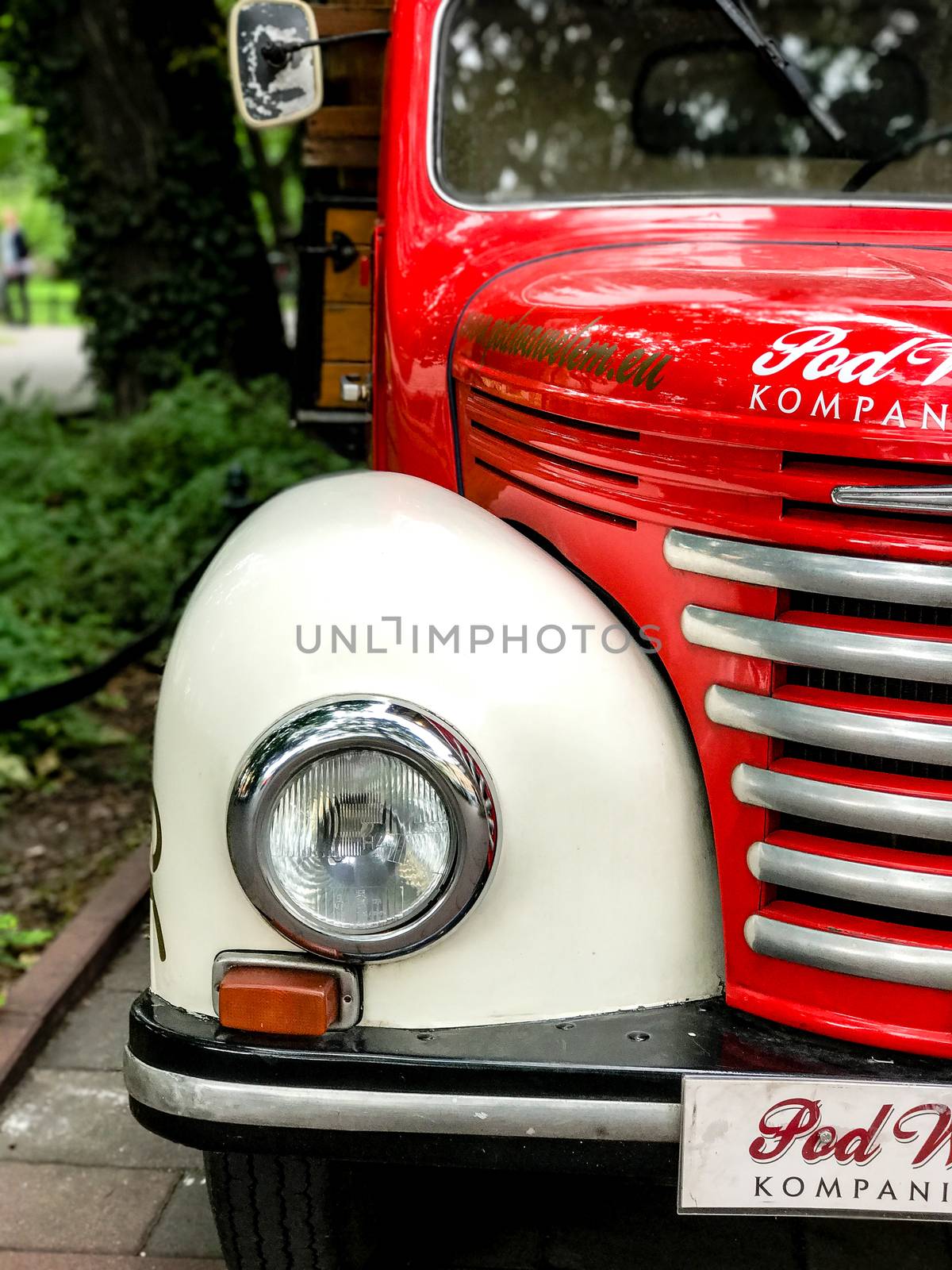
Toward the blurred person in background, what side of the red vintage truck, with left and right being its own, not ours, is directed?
back

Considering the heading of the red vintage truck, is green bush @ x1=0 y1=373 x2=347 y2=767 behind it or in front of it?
behind

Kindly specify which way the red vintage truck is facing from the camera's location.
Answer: facing the viewer
